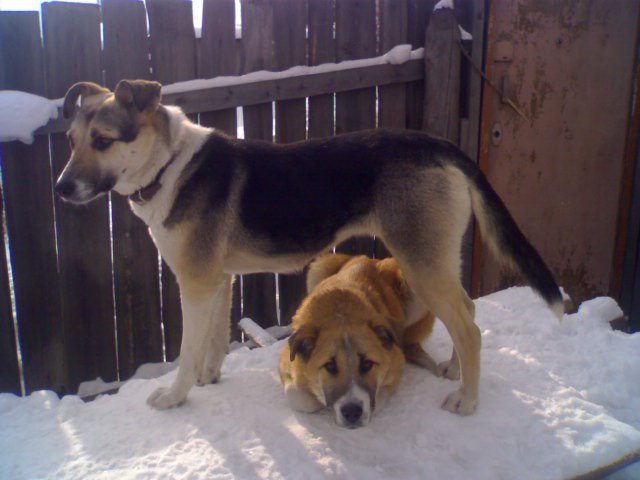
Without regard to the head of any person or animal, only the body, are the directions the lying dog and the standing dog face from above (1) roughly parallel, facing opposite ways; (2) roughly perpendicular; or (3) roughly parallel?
roughly perpendicular

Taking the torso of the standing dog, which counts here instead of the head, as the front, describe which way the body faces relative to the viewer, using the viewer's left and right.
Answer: facing to the left of the viewer

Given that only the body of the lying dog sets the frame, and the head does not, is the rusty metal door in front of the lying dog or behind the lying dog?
behind

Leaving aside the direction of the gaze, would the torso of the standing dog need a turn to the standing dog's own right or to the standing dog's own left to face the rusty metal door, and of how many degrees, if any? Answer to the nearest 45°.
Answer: approximately 135° to the standing dog's own right

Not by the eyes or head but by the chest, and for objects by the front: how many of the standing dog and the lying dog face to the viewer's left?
1
